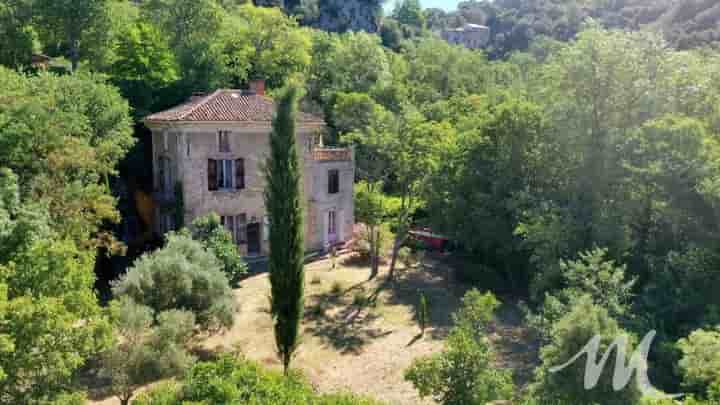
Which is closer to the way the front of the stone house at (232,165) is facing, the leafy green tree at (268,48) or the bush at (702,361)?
the bush

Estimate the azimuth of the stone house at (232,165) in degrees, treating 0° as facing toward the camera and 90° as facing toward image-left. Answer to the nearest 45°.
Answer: approximately 0°

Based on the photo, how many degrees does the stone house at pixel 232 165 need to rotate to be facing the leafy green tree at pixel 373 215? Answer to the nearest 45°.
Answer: approximately 90° to its left

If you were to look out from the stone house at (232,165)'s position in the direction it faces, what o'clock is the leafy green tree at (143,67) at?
The leafy green tree is roughly at 5 o'clock from the stone house.

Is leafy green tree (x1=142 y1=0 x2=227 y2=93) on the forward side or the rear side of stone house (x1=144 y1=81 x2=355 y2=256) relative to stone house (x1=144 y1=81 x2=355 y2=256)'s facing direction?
on the rear side

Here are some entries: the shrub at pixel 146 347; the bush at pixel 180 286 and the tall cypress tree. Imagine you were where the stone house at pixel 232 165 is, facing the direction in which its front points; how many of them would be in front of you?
3

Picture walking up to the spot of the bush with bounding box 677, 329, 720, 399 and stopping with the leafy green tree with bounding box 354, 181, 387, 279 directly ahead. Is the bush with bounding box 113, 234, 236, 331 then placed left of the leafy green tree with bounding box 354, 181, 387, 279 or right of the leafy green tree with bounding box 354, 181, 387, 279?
left

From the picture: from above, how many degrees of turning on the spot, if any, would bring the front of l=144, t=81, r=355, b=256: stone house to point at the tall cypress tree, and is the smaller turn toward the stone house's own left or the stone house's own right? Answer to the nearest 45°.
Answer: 0° — it already faces it

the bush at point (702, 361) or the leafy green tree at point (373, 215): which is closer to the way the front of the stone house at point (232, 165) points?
the bush

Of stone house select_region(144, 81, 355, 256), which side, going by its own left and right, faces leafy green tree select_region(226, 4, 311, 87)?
back

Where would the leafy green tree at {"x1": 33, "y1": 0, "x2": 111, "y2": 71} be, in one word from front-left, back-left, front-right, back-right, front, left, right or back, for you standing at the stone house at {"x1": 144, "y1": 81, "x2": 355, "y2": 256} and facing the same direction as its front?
back-right
